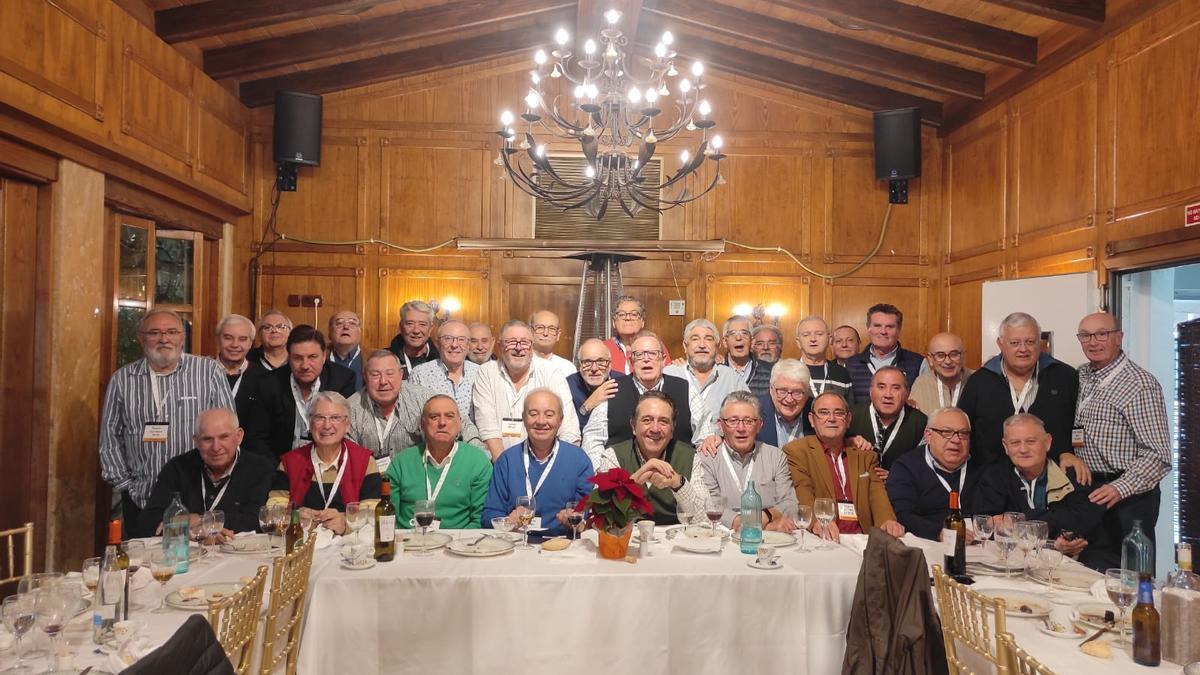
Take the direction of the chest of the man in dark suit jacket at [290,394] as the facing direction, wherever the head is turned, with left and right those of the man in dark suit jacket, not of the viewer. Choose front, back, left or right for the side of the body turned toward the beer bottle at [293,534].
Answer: front

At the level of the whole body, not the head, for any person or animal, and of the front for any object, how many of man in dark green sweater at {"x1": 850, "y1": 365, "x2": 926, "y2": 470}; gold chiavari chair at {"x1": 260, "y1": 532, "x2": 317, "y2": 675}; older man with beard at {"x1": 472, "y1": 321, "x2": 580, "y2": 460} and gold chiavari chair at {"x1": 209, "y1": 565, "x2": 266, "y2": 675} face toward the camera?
2

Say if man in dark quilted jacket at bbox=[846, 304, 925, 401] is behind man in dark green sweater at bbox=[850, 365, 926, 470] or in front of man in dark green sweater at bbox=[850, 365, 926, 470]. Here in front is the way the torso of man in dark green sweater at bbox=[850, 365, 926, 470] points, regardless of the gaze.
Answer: behind

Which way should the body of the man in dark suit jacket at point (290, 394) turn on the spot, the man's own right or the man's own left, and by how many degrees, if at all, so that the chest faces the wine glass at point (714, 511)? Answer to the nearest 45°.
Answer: approximately 45° to the man's own left

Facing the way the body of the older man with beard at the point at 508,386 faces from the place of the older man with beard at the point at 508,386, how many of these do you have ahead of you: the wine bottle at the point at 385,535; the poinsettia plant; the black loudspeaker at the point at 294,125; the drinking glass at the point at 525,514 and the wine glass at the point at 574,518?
4

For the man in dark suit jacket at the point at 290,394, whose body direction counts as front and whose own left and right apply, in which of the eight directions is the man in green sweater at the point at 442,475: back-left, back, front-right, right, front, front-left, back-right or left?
front-left

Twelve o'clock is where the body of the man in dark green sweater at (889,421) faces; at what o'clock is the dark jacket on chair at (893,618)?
The dark jacket on chair is roughly at 12 o'clock from the man in dark green sweater.

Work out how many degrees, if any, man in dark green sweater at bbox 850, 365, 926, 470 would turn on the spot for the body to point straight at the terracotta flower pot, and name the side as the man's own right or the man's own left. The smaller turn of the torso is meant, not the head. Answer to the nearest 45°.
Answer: approximately 45° to the man's own right

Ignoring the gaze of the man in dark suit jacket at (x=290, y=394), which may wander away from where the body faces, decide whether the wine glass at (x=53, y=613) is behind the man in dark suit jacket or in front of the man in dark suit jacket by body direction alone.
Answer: in front
